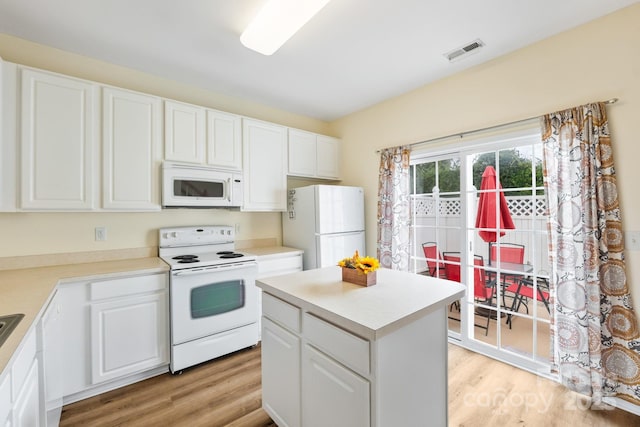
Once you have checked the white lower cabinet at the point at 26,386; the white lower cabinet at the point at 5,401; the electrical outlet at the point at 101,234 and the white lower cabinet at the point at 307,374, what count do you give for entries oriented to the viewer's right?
2

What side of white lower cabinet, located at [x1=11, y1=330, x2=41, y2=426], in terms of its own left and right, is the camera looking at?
right

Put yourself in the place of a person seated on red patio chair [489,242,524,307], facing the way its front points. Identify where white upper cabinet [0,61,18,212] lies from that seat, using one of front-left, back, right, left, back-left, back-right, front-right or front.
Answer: front-right

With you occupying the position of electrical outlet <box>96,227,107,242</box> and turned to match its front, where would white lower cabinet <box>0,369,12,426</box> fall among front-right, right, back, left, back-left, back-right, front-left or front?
front

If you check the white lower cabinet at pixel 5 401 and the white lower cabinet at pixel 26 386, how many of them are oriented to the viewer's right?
2

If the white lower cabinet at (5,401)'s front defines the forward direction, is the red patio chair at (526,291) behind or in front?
in front

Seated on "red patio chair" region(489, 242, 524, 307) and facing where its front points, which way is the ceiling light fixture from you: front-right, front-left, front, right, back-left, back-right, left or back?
front-right

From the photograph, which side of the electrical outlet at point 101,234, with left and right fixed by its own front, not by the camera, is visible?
front

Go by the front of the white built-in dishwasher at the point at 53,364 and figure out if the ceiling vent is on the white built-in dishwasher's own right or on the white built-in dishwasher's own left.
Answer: on the white built-in dishwasher's own left

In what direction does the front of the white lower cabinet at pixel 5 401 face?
to the viewer's right

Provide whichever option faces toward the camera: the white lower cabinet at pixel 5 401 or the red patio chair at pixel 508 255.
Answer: the red patio chair

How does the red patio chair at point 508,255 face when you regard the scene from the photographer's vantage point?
facing the viewer

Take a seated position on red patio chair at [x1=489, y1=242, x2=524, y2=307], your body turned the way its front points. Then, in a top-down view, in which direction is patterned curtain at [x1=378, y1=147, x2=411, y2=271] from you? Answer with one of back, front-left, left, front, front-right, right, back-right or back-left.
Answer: right
